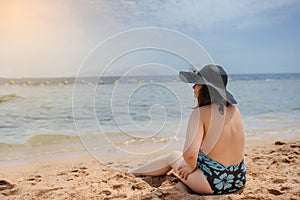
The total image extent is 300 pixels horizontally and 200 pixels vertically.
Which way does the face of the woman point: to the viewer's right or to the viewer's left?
to the viewer's left

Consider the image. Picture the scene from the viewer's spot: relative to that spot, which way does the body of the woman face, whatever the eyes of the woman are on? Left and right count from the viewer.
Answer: facing away from the viewer and to the left of the viewer
